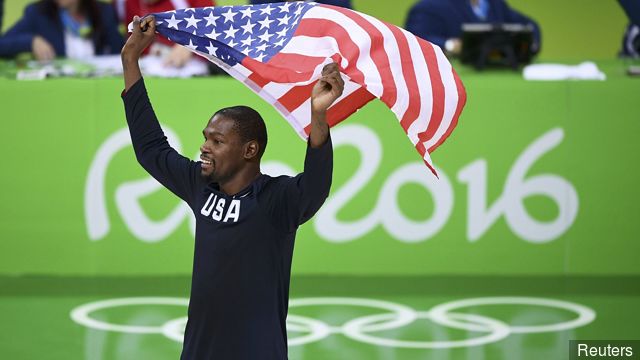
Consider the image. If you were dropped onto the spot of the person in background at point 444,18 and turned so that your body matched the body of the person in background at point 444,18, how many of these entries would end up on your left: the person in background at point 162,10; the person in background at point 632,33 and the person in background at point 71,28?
1

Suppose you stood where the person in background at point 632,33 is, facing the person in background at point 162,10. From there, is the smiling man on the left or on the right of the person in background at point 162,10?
left

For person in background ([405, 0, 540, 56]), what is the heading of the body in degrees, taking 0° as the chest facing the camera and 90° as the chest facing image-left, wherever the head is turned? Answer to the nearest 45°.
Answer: approximately 0°

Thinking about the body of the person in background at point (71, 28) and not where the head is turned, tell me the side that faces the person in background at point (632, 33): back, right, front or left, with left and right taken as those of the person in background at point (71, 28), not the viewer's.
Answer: left

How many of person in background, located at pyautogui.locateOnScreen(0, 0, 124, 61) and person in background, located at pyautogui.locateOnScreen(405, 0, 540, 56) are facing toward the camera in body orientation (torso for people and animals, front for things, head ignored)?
2

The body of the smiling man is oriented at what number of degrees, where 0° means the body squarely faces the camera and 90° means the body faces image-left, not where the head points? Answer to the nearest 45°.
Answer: approximately 45°

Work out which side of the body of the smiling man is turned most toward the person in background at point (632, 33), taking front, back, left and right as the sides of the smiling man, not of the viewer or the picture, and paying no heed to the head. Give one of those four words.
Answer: back

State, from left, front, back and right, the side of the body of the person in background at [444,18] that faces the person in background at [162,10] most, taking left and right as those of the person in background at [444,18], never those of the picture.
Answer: right
